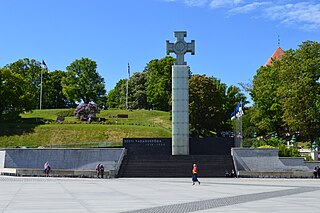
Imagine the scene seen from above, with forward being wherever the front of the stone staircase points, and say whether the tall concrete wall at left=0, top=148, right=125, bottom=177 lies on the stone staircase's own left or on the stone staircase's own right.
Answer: on the stone staircase's own right

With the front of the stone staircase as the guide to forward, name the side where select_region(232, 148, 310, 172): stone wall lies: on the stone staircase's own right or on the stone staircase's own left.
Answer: on the stone staircase's own left

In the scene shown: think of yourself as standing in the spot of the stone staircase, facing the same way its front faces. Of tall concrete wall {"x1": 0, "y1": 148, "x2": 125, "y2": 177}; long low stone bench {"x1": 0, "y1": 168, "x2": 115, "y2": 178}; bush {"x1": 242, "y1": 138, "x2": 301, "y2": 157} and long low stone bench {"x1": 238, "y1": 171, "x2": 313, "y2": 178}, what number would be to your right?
2

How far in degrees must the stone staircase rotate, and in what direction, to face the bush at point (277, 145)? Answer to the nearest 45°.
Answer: approximately 135° to its left

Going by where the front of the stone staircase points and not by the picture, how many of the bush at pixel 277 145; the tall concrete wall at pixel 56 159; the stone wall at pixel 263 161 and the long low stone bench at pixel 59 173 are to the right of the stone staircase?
2

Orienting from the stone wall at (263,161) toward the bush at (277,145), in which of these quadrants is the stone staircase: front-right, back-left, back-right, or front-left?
back-left

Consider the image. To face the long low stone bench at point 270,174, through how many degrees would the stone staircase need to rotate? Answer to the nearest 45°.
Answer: approximately 90° to its left

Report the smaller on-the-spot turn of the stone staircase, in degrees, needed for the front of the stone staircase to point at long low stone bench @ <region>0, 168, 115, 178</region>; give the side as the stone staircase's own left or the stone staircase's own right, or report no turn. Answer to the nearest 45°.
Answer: approximately 90° to the stone staircase's own right

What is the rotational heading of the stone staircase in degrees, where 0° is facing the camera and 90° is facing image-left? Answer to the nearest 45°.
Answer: approximately 0°
